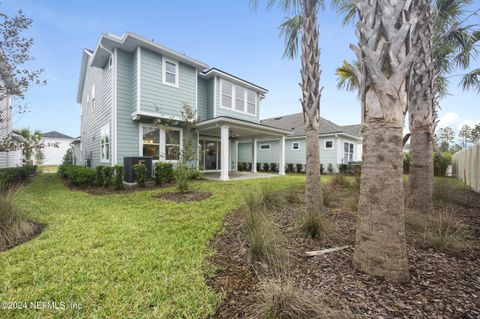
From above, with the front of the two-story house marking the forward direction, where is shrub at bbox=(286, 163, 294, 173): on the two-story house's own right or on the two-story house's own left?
on the two-story house's own right

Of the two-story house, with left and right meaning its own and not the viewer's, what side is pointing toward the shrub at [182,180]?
back

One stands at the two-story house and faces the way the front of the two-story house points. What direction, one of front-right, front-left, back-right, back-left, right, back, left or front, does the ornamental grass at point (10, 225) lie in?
back-left

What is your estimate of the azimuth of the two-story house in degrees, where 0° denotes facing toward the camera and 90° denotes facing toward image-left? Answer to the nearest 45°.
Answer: approximately 135°

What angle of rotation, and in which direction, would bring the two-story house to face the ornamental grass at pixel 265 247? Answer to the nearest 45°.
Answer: approximately 135° to its left

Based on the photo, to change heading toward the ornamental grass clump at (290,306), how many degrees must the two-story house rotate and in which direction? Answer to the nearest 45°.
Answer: approximately 135° to its left
